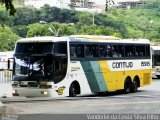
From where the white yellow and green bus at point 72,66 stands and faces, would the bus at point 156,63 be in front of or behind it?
behind

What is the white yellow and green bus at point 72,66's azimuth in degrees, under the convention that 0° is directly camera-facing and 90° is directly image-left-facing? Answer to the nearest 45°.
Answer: approximately 45°

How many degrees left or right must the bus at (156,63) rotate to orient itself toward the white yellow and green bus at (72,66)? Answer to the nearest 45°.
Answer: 0° — it already faces it

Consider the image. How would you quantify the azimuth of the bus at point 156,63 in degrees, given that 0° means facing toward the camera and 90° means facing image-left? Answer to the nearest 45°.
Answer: approximately 0°

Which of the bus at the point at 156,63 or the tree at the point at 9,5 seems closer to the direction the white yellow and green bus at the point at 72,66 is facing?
the tree
